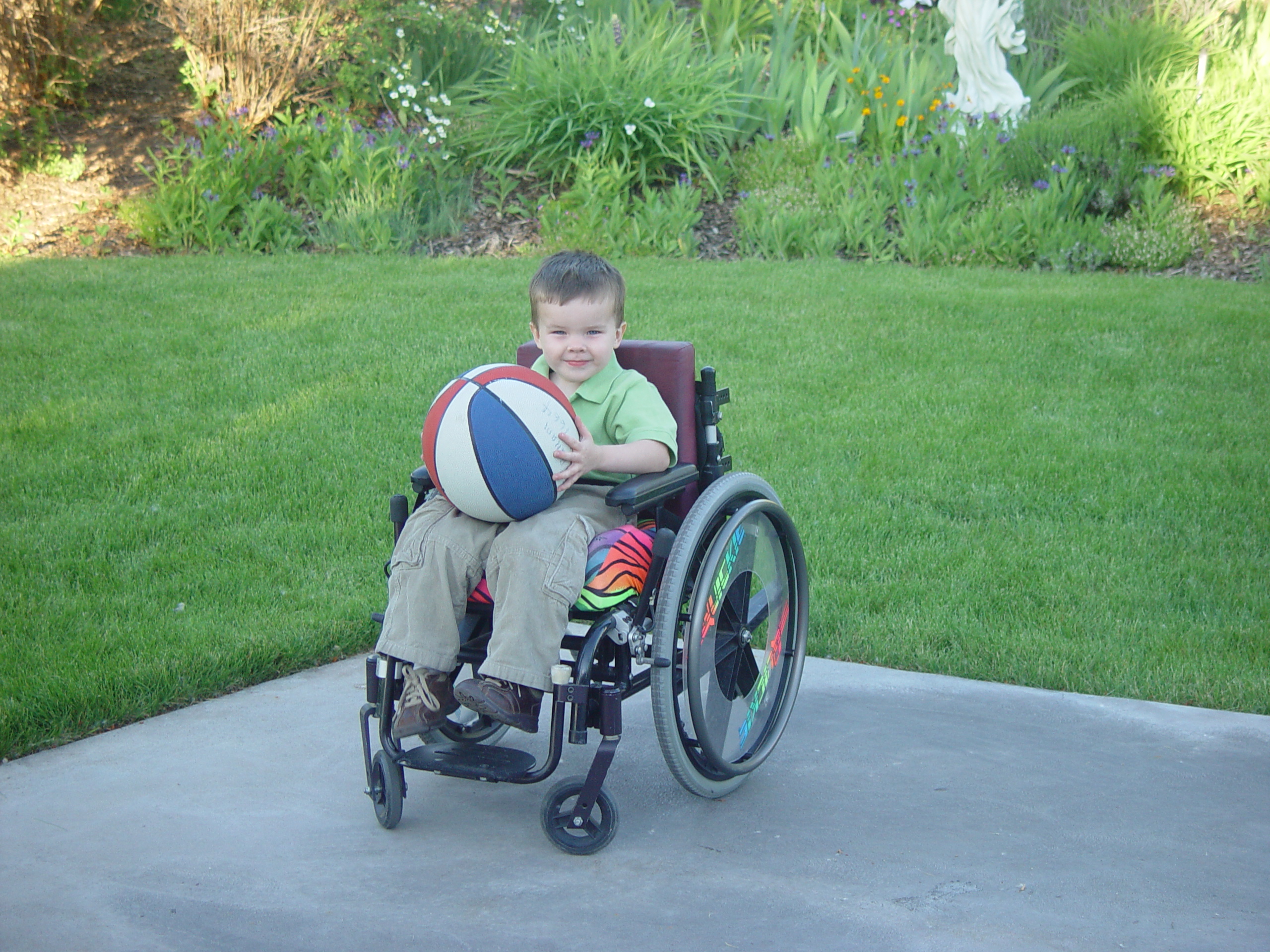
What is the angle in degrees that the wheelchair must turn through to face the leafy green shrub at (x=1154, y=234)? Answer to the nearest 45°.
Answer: approximately 180°

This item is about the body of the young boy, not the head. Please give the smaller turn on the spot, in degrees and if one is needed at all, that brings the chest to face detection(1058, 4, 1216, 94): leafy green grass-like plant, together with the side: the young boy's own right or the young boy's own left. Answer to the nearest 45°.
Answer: approximately 180°

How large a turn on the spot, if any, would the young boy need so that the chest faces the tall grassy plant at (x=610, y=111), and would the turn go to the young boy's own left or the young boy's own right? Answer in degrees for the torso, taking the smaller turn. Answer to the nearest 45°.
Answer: approximately 135° to the young boy's own right

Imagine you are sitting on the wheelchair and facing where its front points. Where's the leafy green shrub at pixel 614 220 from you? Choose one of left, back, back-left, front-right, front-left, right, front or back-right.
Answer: back-right

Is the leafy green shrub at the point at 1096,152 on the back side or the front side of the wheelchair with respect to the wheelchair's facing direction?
on the back side

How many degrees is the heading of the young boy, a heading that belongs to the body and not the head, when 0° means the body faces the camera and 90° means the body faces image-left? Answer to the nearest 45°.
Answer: approximately 45°

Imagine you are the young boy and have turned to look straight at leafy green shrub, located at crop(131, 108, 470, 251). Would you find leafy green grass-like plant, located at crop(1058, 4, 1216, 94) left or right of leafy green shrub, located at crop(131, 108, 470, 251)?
right

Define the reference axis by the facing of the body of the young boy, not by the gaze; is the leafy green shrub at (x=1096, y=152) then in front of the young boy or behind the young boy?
behind

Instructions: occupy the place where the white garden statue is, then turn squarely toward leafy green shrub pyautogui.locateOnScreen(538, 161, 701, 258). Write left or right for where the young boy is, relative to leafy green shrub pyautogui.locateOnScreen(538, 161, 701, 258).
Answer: left

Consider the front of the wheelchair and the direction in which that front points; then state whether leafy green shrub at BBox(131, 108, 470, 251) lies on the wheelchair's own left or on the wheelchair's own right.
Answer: on the wheelchair's own right

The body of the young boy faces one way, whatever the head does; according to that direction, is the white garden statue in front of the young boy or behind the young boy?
behind

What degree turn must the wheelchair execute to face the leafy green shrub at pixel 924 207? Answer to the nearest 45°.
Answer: approximately 135° to its right

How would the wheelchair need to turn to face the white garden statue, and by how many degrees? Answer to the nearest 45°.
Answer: approximately 135° to its right
